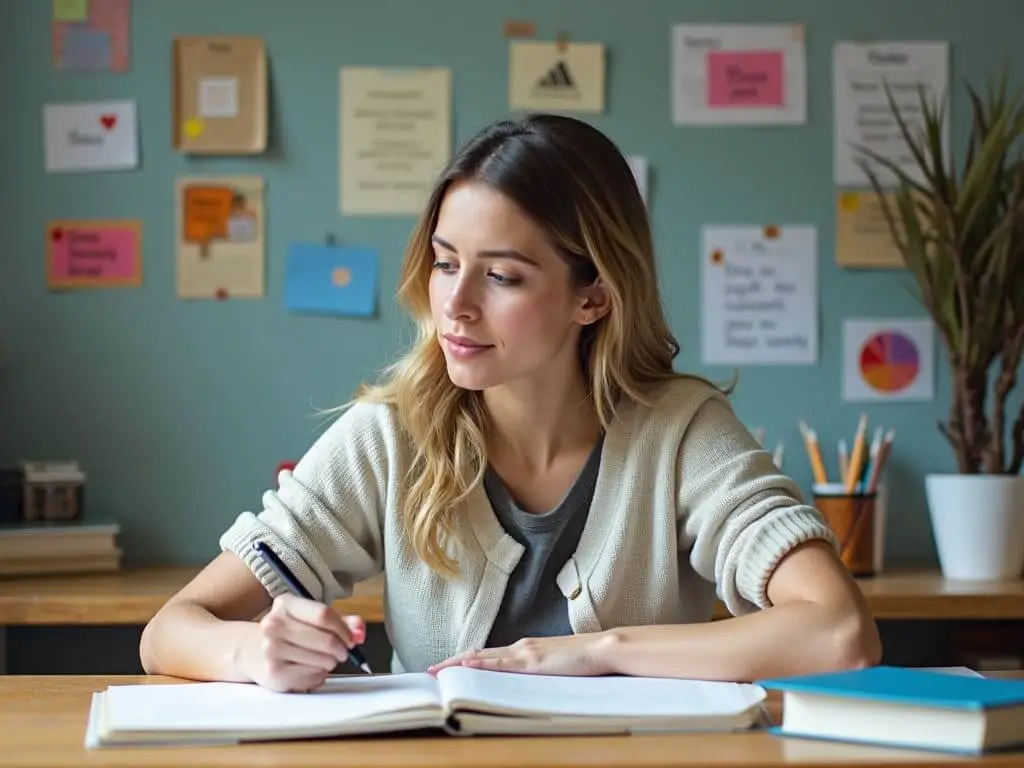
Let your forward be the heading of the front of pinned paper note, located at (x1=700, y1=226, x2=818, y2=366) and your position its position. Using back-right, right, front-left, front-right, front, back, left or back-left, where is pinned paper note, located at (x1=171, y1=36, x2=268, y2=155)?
right

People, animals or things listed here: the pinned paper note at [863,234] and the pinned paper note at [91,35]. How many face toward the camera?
2

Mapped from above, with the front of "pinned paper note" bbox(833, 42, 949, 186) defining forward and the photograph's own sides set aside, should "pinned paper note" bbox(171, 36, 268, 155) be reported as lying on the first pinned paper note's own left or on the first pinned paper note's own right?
on the first pinned paper note's own right

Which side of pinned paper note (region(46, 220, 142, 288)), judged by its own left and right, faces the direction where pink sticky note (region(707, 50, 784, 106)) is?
left

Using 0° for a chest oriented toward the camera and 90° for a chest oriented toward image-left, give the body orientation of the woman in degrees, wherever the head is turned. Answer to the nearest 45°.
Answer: approximately 0°

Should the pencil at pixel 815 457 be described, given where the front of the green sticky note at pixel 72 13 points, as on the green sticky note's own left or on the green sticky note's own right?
on the green sticky note's own left
